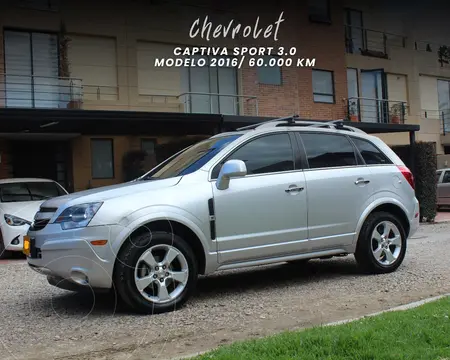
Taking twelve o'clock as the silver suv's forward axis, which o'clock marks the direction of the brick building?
The brick building is roughly at 4 o'clock from the silver suv.

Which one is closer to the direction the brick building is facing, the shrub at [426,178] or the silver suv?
the silver suv

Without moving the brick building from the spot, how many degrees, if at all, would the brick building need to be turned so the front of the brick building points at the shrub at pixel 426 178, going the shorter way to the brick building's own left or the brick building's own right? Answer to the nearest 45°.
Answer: approximately 90° to the brick building's own left

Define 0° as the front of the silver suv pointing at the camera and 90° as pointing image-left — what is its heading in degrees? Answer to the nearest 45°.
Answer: approximately 45°

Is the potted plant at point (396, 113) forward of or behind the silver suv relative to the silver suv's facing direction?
behind

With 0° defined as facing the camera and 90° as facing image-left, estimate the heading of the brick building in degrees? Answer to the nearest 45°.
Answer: approximately 0°

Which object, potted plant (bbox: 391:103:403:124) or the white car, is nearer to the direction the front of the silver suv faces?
the white car

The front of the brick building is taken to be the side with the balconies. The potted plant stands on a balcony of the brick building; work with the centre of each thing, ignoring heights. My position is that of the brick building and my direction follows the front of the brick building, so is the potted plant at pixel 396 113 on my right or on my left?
on my left
